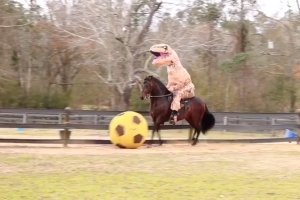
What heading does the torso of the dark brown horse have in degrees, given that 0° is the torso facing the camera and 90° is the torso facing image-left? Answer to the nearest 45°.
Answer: approximately 90°

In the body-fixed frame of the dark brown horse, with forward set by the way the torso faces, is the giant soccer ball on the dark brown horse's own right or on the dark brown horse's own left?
on the dark brown horse's own left
